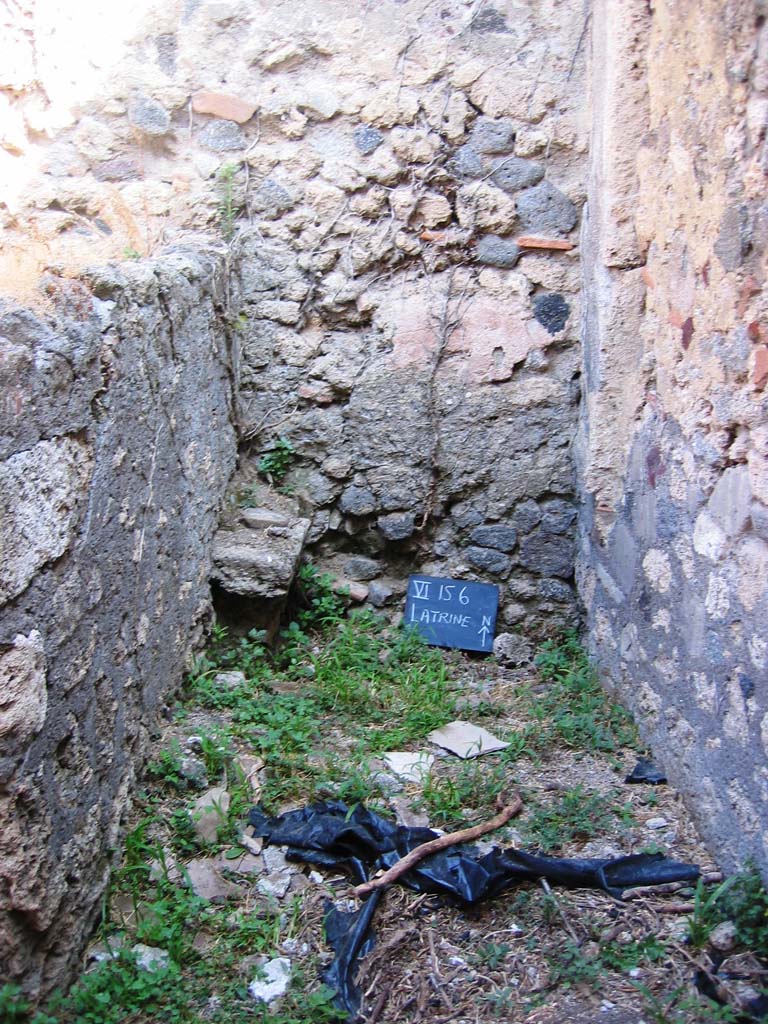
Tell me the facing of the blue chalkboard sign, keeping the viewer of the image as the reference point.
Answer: facing the viewer

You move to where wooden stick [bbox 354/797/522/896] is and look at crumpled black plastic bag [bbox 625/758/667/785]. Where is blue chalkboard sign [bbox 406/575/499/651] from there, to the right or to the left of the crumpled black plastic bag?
left

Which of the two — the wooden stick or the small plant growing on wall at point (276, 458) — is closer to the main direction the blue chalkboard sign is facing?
the wooden stick

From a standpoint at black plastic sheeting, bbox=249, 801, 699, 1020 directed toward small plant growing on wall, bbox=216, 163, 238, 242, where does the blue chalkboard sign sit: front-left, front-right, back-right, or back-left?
front-right

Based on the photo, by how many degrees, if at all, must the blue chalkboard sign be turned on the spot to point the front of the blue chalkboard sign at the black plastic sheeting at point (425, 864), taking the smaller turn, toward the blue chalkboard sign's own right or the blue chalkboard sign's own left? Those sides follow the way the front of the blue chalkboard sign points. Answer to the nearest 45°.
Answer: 0° — it already faces it

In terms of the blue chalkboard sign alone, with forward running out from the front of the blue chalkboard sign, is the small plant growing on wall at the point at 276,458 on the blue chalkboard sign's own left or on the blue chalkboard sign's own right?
on the blue chalkboard sign's own right

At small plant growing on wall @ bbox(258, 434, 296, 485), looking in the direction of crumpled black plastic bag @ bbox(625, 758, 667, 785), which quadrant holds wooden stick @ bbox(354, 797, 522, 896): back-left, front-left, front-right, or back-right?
front-right

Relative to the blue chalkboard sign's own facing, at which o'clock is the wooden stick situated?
The wooden stick is roughly at 12 o'clock from the blue chalkboard sign.

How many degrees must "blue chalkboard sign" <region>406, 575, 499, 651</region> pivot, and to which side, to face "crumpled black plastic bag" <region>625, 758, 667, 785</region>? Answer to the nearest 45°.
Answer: approximately 45° to its left

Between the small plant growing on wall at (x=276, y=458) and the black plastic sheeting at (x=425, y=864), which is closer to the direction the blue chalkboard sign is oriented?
the black plastic sheeting
